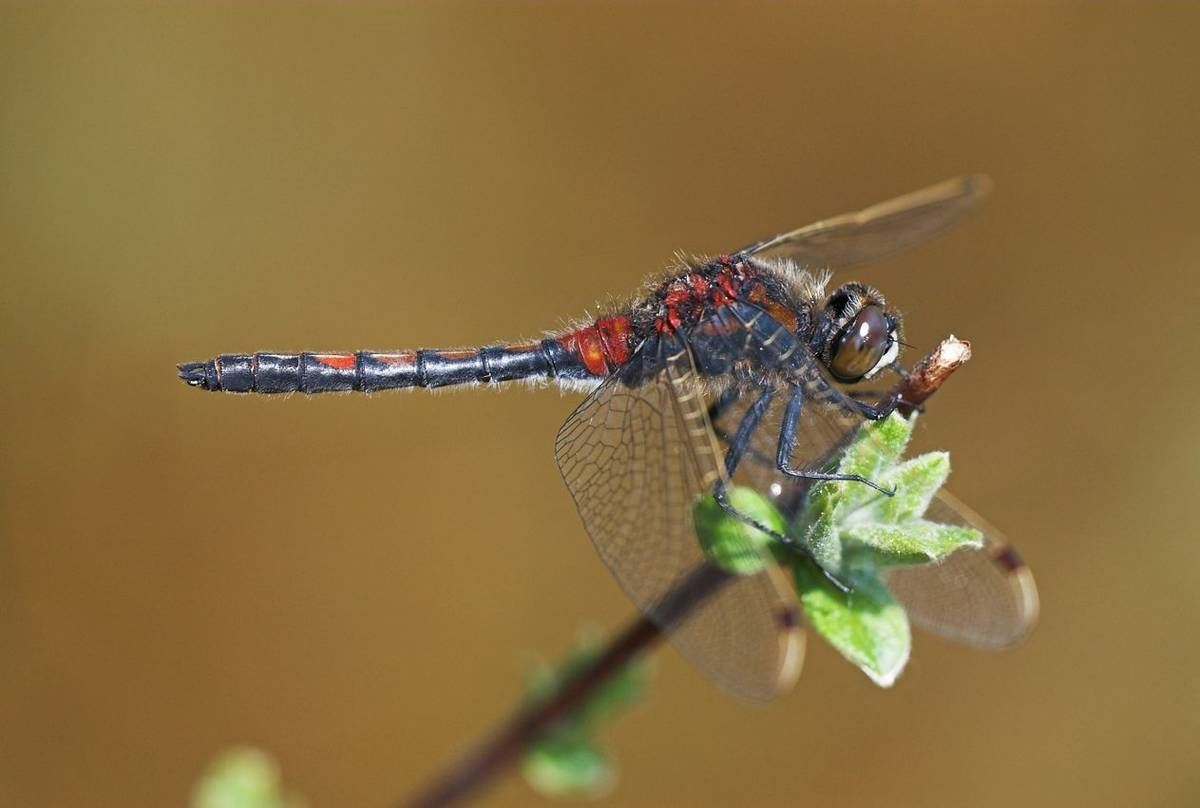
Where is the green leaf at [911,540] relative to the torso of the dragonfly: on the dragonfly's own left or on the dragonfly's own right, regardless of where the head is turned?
on the dragonfly's own right

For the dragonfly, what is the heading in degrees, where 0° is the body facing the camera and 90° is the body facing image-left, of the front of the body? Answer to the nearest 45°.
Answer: approximately 270°
